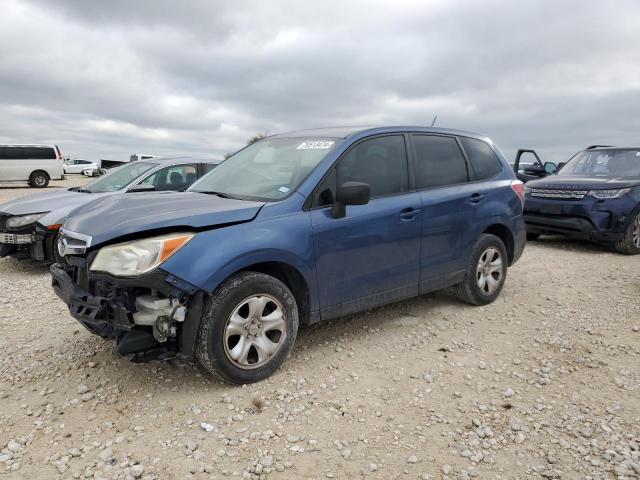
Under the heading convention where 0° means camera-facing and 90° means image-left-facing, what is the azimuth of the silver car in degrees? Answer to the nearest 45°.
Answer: approximately 45°

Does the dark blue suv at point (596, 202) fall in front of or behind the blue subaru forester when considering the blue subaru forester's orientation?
behind

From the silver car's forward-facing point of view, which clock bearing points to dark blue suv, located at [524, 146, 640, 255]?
The dark blue suv is roughly at 8 o'clock from the silver car.

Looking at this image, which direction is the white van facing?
to the viewer's left

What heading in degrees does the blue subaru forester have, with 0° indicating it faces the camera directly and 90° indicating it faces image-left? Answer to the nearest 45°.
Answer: approximately 45°

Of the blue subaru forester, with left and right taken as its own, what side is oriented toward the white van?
right
